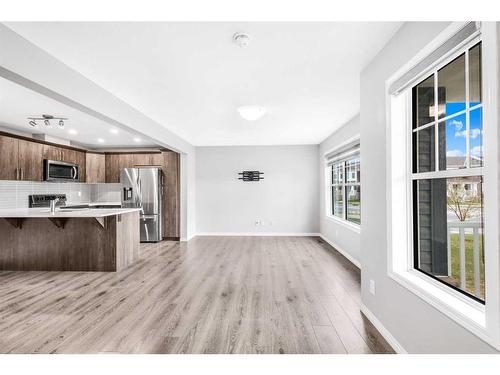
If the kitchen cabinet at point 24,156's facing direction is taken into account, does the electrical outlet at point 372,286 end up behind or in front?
in front

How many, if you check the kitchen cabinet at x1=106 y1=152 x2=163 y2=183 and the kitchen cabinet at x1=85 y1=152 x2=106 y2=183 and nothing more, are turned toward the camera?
2

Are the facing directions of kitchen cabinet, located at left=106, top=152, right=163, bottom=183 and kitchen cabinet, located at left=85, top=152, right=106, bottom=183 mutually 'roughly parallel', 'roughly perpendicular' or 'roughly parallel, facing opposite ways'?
roughly parallel

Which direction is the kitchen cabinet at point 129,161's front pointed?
toward the camera

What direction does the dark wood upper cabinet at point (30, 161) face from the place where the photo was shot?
facing the viewer and to the right of the viewer

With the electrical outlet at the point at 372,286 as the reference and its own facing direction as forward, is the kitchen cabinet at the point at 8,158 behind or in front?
in front

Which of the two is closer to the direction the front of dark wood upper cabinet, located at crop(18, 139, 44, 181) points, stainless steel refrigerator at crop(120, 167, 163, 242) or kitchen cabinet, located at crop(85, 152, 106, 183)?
the stainless steel refrigerator

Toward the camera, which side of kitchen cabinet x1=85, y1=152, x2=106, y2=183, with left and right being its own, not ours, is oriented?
front

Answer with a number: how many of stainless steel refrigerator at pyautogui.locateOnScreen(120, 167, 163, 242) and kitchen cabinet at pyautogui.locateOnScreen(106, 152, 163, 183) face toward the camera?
2

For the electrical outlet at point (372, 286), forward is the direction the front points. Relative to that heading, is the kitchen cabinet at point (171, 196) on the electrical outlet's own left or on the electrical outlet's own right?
on the electrical outlet's own right

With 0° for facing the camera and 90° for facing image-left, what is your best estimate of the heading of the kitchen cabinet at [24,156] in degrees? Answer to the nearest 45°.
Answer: approximately 315°
